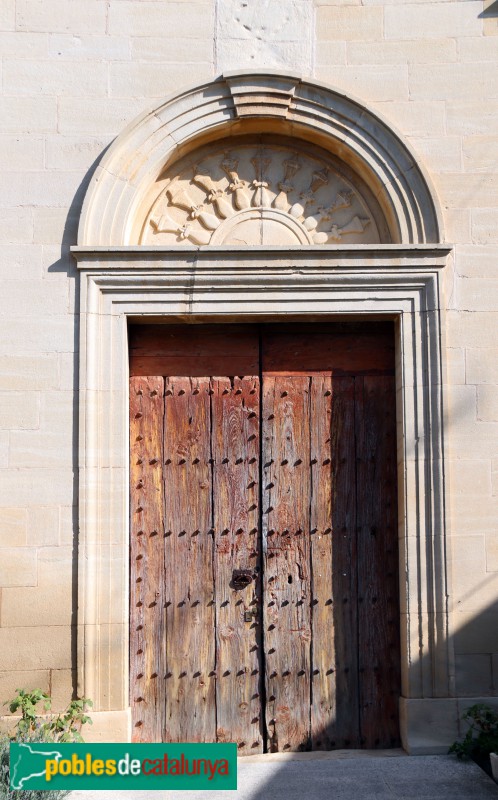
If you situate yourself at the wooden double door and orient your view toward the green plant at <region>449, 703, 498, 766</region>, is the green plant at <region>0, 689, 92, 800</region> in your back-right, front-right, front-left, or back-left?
back-right

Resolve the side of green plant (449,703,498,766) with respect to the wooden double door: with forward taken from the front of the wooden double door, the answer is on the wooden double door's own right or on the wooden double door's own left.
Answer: on the wooden double door's own left

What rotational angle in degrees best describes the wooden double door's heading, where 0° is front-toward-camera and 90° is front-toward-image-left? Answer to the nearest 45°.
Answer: approximately 0°

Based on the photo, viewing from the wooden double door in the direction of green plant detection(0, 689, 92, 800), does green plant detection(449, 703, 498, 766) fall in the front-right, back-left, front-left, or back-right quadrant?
back-left

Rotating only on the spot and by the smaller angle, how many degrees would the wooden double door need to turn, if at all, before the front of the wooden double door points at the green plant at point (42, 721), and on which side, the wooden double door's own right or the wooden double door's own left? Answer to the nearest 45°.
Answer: approximately 90° to the wooden double door's own right
